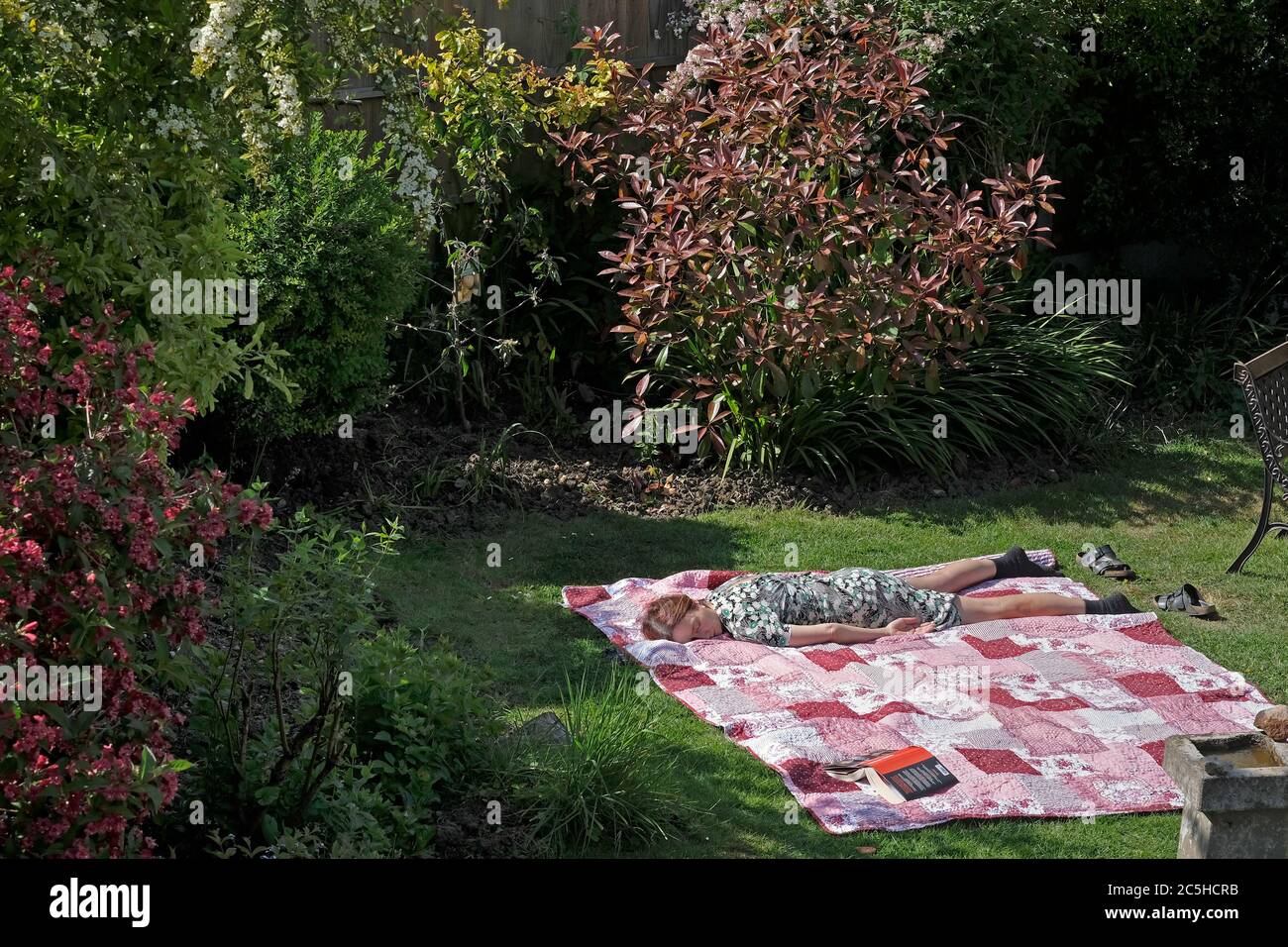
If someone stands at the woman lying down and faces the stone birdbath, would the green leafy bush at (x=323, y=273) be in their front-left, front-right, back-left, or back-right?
back-right

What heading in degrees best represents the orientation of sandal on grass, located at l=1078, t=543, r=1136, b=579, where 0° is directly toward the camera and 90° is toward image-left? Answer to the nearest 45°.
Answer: approximately 315°

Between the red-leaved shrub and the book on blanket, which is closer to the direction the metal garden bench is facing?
the book on blanket

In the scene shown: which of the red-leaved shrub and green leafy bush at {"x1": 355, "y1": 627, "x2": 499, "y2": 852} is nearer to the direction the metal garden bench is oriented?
the green leafy bush
